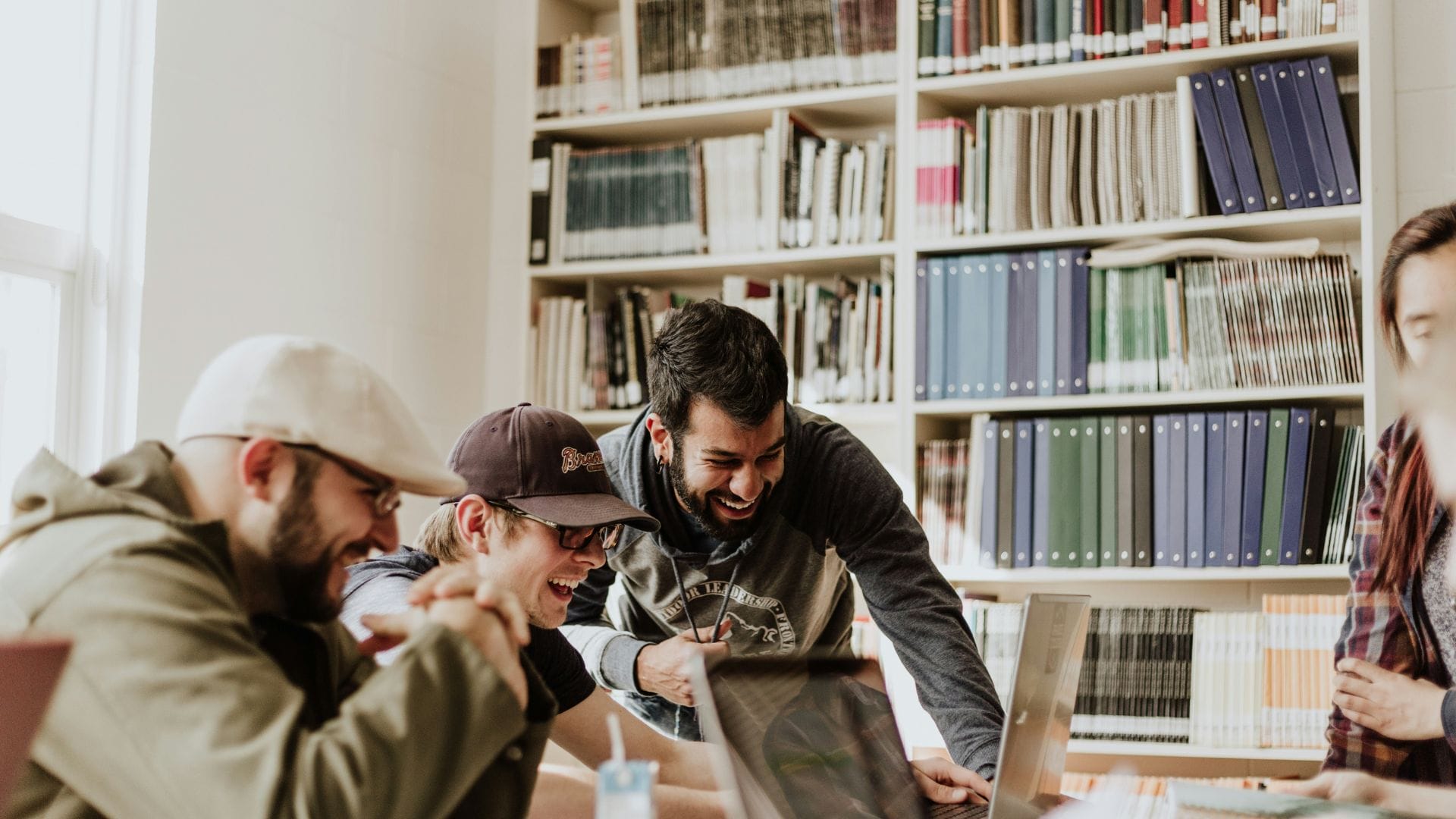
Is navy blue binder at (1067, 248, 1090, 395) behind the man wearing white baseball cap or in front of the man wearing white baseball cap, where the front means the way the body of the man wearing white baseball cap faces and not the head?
in front

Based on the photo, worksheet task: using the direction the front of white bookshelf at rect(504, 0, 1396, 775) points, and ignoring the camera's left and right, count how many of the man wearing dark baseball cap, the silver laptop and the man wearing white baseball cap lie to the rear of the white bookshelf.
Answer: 0

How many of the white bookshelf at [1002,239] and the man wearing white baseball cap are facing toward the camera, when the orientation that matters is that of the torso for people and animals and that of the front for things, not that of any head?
1

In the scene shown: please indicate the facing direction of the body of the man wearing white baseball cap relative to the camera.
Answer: to the viewer's right

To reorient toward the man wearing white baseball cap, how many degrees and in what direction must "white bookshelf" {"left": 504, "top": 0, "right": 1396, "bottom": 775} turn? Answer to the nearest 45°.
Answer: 0° — it already faces them

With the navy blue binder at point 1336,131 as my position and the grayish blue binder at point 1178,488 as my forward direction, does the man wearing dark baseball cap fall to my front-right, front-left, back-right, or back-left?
front-left

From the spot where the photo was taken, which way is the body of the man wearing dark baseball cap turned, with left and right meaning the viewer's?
facing the viewer and to the right of the viewer

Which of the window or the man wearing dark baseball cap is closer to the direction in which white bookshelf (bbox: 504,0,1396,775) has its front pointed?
the man wearing dark baseball cap

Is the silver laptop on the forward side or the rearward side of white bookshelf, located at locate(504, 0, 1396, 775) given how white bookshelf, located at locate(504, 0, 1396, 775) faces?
on the forward side

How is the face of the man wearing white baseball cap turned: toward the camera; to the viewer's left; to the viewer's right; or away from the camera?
to the viewer's right

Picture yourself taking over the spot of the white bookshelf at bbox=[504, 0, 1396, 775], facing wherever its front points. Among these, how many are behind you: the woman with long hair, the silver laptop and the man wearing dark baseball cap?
0

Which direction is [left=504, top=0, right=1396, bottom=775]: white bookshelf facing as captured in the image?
toward the camera

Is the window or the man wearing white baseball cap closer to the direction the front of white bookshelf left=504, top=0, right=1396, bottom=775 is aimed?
the man wearing white baseball cap
